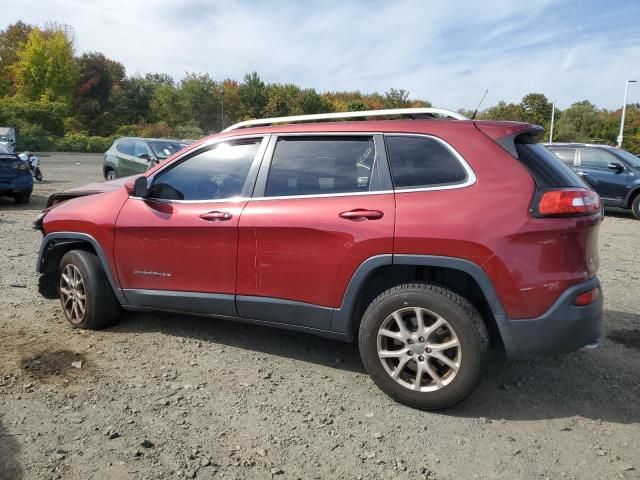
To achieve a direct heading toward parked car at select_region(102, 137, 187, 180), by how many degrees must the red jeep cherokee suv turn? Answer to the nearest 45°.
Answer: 0° — it already faces it

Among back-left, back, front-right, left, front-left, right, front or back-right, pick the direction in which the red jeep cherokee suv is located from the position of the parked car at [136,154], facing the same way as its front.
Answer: front-right

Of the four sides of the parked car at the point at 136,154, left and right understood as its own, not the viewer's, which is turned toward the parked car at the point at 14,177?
right

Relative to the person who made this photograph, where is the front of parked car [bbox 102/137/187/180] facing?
facing the viewer and to the right of the viewer

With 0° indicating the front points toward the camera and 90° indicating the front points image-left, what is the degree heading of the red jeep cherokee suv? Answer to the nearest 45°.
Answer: approximately 135°

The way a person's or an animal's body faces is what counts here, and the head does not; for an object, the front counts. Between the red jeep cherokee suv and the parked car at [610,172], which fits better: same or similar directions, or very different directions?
very different directions

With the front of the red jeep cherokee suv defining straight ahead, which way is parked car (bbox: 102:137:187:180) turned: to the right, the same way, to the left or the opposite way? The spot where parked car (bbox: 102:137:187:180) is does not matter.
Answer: the opposite way

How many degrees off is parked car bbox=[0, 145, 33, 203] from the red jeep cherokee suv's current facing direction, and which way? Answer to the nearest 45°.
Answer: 0° — it already faces it

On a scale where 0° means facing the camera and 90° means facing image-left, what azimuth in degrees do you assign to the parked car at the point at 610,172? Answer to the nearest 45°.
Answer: approximately 315°

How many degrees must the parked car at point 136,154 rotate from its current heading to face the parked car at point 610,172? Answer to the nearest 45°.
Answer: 0° — it already faces it

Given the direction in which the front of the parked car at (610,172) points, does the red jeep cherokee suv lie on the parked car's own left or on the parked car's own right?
on the parked car's own right

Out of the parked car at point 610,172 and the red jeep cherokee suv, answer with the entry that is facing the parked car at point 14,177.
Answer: the red jeep cherokee suv

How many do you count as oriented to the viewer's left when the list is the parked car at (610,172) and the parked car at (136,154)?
0
